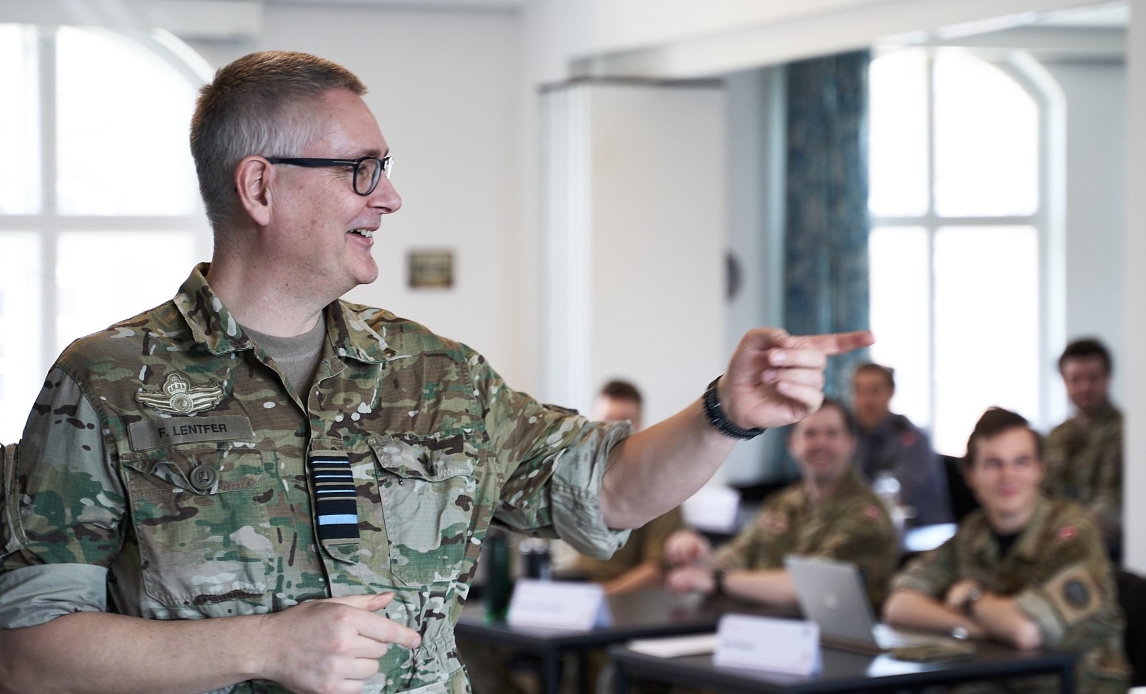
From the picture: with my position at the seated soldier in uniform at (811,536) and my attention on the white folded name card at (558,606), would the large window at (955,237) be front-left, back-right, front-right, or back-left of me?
back-right

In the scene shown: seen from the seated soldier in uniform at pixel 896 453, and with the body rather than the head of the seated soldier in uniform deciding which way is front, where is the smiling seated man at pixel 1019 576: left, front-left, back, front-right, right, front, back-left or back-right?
front-left

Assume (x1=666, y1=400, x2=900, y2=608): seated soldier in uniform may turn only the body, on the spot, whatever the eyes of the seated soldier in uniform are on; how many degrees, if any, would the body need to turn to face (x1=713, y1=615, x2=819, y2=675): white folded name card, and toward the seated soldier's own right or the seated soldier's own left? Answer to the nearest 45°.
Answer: approximately 45° to the seated soldier's own left

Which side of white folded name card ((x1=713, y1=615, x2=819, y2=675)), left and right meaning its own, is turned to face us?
front

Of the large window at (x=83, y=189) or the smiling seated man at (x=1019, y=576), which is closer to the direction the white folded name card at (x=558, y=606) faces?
the large window

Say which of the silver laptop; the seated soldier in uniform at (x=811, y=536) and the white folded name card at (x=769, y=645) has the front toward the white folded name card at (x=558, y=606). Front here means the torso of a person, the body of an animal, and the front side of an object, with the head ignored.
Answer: the seated soldier in uniform

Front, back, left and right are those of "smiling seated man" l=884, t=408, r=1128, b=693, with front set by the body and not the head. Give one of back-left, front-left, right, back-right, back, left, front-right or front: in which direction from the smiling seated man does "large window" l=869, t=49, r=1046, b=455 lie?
back-right

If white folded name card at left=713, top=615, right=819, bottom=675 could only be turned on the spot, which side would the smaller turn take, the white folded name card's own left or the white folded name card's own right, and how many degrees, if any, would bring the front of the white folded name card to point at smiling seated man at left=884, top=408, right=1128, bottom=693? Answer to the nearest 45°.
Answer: approximately 135° to the white folded name card's own left

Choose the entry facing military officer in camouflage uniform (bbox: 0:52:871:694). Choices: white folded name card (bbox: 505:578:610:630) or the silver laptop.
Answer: the white folded name card

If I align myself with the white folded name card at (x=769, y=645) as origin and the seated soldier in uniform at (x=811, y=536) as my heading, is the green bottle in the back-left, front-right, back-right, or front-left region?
front-left

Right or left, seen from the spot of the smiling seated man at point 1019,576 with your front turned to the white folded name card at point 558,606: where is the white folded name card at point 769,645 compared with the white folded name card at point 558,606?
left

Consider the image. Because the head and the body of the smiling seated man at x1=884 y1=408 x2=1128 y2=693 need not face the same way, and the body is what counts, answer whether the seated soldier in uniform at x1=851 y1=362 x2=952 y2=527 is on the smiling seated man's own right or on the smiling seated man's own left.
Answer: on the smiling seated man's own right

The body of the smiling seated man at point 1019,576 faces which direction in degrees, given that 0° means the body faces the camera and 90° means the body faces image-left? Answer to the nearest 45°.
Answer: approximately 45°

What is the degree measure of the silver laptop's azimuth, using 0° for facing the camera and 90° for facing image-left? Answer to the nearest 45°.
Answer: approximately 225°

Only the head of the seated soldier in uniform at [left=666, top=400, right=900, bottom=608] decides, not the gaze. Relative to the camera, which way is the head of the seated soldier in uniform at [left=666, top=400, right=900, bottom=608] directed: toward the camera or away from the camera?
toward the camera

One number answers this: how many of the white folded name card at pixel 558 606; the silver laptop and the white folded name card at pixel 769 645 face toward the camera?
2

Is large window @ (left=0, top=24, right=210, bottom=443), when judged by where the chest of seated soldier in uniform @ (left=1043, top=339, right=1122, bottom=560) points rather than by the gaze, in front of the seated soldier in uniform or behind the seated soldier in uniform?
in front

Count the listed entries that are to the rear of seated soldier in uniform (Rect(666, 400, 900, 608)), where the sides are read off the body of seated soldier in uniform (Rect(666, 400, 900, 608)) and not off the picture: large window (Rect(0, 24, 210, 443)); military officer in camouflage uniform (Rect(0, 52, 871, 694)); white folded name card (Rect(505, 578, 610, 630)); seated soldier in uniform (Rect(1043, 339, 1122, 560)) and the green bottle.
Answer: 1

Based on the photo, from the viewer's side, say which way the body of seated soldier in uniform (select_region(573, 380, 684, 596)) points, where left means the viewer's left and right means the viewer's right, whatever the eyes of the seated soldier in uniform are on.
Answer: facing the viewer and to the left of the viewer

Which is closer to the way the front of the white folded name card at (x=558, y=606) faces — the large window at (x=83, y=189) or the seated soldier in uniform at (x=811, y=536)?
the large window
